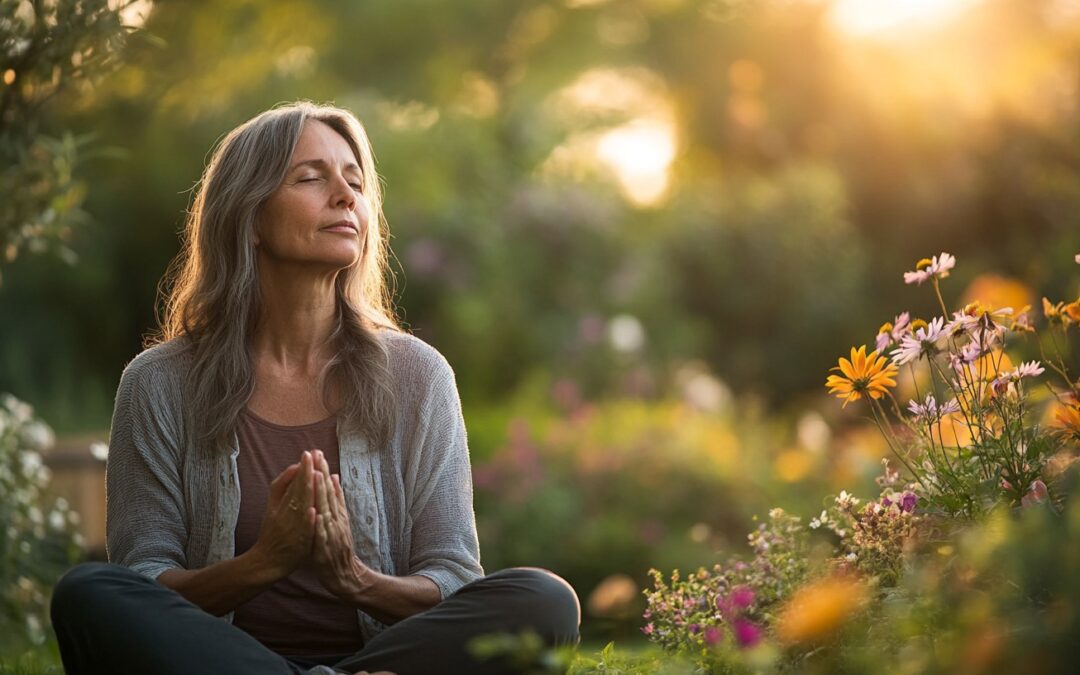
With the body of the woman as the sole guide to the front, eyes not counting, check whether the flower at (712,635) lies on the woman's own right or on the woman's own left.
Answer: on the woman's own left

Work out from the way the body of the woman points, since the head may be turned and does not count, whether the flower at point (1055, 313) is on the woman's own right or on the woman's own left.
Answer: on the woman's own left

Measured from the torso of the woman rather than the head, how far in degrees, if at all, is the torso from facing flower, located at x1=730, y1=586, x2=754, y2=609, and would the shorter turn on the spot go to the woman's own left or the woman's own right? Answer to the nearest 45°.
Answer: approximately 45° to the woman's own left

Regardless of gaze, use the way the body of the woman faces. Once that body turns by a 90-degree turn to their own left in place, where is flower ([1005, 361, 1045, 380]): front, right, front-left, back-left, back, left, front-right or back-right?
front-right

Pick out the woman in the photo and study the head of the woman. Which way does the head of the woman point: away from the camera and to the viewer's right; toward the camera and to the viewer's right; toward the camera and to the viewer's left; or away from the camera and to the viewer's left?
toward the camera and to the viewer's right

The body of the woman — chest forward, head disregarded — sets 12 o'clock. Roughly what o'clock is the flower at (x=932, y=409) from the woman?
The flower is roughly at 10 o'clock from the woman.

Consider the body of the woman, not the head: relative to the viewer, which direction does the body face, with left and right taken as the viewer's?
facing the viewer

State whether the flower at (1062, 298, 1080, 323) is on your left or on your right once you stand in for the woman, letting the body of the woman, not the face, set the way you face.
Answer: on your left

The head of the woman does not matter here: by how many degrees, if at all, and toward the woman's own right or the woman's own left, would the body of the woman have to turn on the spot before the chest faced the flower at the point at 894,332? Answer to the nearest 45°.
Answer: approximately 45° to the woman's own left

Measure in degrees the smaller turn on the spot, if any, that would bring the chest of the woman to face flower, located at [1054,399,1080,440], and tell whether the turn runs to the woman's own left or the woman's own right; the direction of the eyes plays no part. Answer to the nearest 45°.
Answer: approximately 45° to the woman's own left

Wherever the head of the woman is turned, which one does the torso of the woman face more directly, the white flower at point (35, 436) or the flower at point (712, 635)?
the flower
